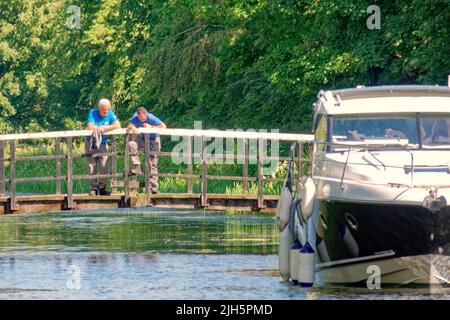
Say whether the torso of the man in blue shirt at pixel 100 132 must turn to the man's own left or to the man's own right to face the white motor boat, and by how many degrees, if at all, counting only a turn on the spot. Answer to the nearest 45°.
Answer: approximately 45° to the man's own left

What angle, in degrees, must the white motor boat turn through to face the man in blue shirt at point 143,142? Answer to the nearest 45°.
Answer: approximately 135° to its right

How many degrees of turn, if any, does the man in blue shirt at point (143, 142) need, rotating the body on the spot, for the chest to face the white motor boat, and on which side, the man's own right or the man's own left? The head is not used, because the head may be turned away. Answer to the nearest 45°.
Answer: approximately 45° to the man's own left

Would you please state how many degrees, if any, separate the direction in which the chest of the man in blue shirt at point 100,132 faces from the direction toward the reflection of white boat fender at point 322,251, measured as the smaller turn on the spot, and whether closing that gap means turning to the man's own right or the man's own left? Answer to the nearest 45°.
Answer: approximately 45° to the man's own left

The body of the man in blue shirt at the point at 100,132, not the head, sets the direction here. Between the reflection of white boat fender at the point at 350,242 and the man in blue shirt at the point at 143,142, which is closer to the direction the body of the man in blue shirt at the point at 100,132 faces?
the reflection of white boat fender

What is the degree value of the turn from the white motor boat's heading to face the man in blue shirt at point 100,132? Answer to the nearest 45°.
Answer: approximately 135° to its right

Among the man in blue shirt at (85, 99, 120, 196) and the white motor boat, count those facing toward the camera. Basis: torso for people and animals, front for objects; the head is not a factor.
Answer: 2

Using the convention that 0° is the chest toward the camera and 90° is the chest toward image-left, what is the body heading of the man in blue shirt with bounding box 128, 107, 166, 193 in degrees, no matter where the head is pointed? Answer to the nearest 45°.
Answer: approximately 0°

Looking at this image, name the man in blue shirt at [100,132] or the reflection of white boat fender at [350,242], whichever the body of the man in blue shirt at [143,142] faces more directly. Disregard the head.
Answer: the reflection of white boat fender

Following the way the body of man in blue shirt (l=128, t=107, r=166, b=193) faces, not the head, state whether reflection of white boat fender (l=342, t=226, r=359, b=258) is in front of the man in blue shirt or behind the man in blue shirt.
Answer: in front

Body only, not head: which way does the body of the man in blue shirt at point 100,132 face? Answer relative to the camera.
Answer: toward the camera

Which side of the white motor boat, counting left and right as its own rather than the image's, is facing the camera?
front

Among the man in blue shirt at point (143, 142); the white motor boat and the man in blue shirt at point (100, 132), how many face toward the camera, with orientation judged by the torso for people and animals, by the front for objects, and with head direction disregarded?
3

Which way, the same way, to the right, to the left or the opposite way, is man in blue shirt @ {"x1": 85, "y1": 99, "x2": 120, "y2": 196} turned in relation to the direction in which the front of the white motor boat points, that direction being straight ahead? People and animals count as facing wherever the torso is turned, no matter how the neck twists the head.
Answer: the same way
